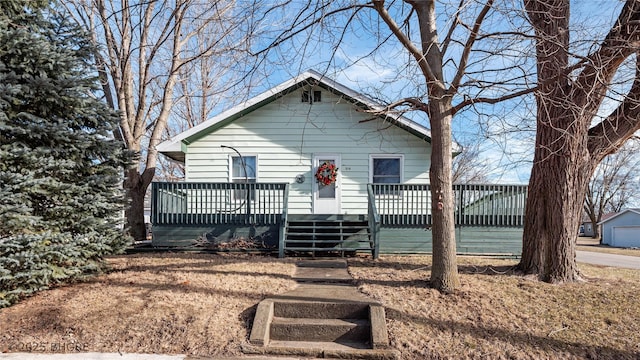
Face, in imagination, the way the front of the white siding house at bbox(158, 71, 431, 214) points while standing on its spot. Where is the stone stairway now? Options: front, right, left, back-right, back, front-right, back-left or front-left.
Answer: front

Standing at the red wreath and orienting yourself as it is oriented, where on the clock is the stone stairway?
The stone stairway is roughly at 12 o'clock from the red wreath.

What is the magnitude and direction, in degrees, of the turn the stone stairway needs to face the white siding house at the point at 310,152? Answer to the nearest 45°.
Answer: approximately 180°

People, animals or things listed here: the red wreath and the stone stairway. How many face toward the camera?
2

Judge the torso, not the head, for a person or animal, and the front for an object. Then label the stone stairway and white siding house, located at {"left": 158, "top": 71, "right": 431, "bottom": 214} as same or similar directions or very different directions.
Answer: same or similar directions

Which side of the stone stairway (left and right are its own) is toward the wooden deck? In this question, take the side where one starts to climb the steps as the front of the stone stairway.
back

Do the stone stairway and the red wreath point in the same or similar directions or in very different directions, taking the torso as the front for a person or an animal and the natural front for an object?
same or similar directions

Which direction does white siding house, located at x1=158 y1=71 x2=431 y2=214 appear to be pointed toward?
toward the camera

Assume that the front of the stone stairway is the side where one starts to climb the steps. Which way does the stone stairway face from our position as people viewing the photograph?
facing the viewer

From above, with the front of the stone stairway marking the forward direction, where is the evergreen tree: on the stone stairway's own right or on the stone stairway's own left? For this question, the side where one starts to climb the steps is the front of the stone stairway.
on the stone stairway's own right
